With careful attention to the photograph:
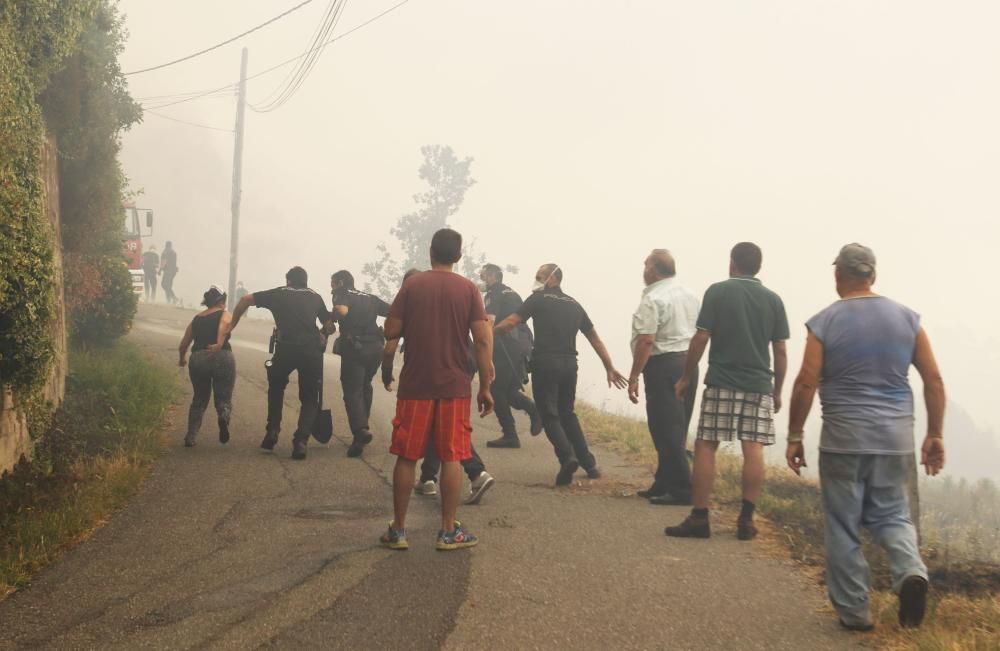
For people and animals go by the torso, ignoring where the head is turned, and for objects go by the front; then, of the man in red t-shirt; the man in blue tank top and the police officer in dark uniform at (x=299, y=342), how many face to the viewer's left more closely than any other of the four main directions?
0

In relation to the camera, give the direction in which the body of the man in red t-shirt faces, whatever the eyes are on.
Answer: away from the camera

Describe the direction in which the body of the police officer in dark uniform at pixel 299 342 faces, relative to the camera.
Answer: away from the camera

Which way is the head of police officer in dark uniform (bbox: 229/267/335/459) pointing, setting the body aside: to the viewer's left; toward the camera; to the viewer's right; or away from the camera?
away from the camera

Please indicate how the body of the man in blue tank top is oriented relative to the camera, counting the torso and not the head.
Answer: away from the camera

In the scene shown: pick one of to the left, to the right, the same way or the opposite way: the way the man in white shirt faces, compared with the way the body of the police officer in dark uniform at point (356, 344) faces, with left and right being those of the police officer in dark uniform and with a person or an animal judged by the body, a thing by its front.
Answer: the same way

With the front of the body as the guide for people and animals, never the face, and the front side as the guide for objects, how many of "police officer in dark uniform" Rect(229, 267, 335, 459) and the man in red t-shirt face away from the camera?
2

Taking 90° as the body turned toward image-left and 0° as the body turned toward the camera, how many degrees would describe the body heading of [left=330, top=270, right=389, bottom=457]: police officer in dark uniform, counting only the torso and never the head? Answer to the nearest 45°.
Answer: approximately 135°

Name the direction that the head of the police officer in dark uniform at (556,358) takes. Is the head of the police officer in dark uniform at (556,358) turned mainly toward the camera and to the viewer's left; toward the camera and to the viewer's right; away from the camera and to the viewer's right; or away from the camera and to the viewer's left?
away from the camera and to the viewer's left

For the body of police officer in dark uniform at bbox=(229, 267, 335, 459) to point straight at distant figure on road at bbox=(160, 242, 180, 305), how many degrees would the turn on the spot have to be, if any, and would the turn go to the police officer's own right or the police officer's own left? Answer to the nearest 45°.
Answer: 0° — they already face them
